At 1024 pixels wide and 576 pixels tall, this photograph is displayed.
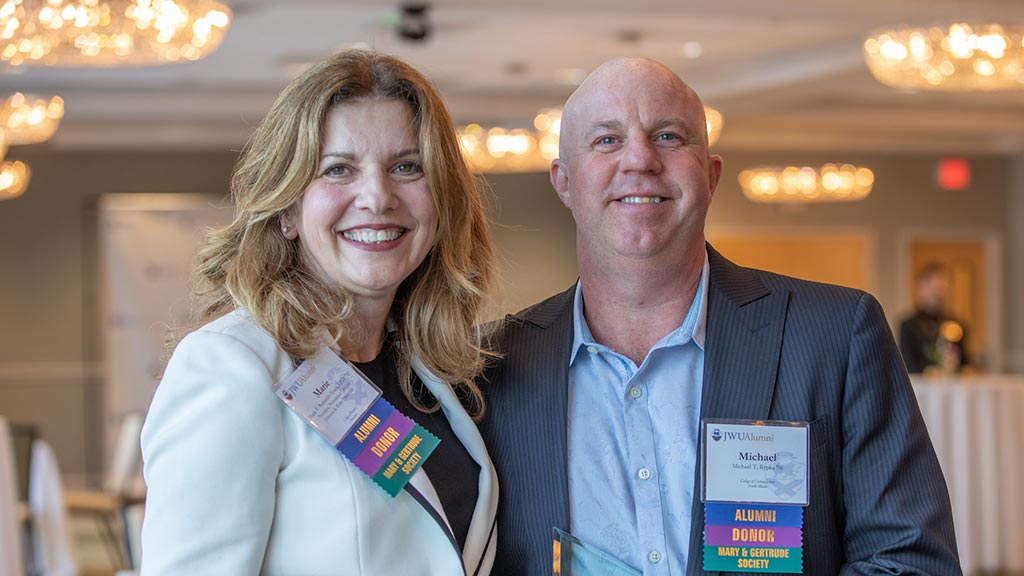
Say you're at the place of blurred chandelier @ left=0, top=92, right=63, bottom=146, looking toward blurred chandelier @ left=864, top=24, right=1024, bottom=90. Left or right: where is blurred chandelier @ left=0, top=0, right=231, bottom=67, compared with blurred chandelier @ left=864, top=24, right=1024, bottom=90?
right

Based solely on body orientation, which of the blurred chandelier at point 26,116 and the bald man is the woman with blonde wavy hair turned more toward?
the bald man

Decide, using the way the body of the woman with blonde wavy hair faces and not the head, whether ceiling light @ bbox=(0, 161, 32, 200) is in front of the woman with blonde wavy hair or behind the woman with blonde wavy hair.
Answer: behind

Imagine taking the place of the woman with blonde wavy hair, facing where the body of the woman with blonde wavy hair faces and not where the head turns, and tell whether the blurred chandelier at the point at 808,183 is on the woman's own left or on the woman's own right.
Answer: on the woman's own left

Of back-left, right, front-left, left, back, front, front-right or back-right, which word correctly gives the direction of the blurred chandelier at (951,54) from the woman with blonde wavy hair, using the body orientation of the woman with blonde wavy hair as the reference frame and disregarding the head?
left

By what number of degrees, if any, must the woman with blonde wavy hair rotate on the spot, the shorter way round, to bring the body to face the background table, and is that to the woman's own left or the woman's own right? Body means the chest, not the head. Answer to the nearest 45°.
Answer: approximately 90° to the woman's own left

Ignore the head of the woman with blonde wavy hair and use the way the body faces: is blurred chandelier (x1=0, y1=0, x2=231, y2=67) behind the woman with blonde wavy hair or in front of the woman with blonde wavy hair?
behind

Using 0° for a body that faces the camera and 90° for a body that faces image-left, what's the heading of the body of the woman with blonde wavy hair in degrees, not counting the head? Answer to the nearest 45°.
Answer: approximately 315°

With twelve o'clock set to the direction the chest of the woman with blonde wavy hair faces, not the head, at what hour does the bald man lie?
The bald man is roughly at 10 o'clock from the woman with blonde wavy hair.
